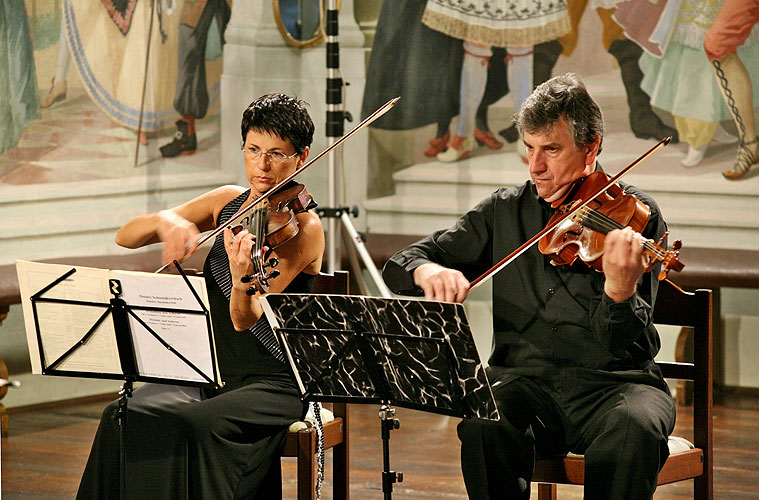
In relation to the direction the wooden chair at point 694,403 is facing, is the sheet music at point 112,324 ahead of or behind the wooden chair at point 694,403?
ahead

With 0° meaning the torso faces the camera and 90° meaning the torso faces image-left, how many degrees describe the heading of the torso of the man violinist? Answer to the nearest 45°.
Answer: approximately 45°

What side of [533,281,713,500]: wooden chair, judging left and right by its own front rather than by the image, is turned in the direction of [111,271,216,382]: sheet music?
front

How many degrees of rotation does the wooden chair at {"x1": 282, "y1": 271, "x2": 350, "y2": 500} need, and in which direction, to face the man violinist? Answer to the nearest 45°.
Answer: approximately 135° to its left

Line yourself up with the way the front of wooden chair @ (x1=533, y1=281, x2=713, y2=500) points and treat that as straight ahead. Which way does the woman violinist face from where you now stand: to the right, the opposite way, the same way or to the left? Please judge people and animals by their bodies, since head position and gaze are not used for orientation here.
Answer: the same way

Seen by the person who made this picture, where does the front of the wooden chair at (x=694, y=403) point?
facing the viewer and to the left of the viewer

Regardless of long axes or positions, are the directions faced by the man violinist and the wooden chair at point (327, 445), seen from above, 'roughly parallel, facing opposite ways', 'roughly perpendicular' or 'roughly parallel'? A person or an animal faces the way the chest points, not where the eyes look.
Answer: roughly parallel

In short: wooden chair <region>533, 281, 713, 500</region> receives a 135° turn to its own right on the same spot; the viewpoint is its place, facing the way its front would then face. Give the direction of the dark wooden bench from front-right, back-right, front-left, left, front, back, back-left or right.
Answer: front

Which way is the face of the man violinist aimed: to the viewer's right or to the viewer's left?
to the viewer's left

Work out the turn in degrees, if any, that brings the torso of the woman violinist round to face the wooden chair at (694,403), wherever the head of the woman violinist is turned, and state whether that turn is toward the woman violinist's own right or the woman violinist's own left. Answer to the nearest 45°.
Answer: approximately 135° to the woman violinist's own left

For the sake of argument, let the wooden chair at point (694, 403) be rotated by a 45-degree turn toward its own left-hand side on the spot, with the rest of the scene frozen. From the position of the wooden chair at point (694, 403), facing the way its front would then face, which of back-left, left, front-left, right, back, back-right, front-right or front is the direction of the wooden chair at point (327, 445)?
right

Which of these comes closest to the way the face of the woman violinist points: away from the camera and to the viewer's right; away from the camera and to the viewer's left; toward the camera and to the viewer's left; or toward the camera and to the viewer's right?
toward the camera and to the viewer's left

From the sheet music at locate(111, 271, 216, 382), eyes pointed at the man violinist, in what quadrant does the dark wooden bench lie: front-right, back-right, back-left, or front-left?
front-left

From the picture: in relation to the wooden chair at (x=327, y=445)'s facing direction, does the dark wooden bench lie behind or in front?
behind
